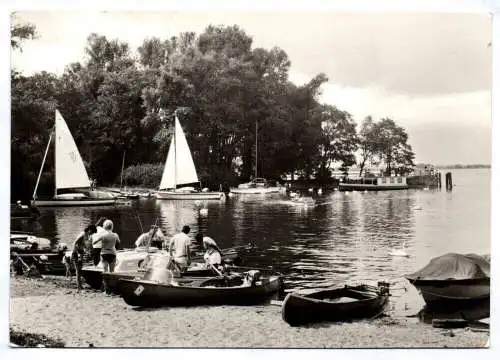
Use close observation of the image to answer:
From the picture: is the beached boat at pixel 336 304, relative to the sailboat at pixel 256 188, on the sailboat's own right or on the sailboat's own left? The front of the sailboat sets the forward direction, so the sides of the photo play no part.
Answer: on the sailboat's own left

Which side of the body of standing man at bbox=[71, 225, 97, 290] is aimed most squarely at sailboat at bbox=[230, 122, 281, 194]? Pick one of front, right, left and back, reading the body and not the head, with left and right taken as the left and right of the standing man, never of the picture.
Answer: left

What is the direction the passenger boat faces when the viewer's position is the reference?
facing to the left of the viewer

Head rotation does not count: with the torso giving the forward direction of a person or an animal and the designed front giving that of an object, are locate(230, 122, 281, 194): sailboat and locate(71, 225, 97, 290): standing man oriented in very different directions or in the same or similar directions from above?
very different directions

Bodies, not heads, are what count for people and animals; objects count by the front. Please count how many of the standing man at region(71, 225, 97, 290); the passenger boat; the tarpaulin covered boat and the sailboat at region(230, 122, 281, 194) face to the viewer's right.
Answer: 1

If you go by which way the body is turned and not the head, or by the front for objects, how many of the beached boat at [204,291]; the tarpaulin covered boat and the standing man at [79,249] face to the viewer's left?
2

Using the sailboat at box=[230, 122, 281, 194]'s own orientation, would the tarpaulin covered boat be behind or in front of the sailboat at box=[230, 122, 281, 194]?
behind

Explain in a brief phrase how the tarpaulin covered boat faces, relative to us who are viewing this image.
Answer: facing to the left of the viewer

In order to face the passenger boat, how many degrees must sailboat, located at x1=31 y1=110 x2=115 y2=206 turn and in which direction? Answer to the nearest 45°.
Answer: approximately 180°

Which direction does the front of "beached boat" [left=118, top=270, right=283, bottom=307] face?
to the viewer's left

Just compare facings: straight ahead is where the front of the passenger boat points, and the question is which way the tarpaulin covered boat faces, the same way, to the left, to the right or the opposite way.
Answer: the same way

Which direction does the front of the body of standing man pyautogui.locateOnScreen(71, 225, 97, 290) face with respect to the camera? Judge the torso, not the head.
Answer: to the viewer's right

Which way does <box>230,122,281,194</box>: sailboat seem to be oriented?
to the viewer's left

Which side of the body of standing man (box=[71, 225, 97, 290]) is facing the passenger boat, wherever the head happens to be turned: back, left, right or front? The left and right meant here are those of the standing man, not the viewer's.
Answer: front

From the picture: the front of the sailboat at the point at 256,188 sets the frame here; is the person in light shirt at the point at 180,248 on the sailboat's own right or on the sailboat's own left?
on the sailboat's own left

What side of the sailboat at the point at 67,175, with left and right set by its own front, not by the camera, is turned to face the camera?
left
